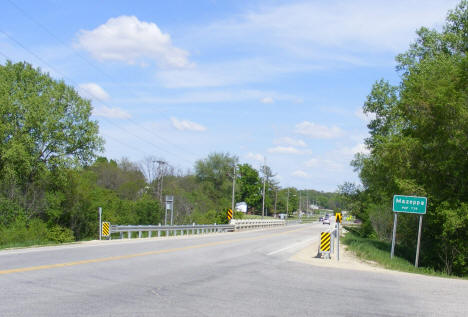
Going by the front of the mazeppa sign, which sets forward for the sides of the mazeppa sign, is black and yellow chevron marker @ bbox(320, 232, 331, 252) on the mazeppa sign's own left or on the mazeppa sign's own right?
on the mazeppa sign's own right

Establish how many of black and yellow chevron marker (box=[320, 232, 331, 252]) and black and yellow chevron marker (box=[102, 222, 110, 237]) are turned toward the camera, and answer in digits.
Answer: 2

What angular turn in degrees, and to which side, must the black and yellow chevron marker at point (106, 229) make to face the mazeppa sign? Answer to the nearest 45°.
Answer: approximately 45° to its left

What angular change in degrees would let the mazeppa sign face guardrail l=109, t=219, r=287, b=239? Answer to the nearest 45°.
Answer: approximately 135° to its right

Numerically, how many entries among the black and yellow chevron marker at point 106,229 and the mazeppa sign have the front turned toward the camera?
2

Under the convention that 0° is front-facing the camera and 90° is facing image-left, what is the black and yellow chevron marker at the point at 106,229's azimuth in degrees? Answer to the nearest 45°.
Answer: approximately 0°

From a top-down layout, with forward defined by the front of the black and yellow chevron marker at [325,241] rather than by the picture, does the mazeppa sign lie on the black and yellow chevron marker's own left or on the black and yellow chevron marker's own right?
on the black and yellow chevron marker's own left

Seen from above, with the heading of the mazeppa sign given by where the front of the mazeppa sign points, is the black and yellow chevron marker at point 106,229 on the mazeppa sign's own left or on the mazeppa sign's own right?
on the mazeppa sign's own right
